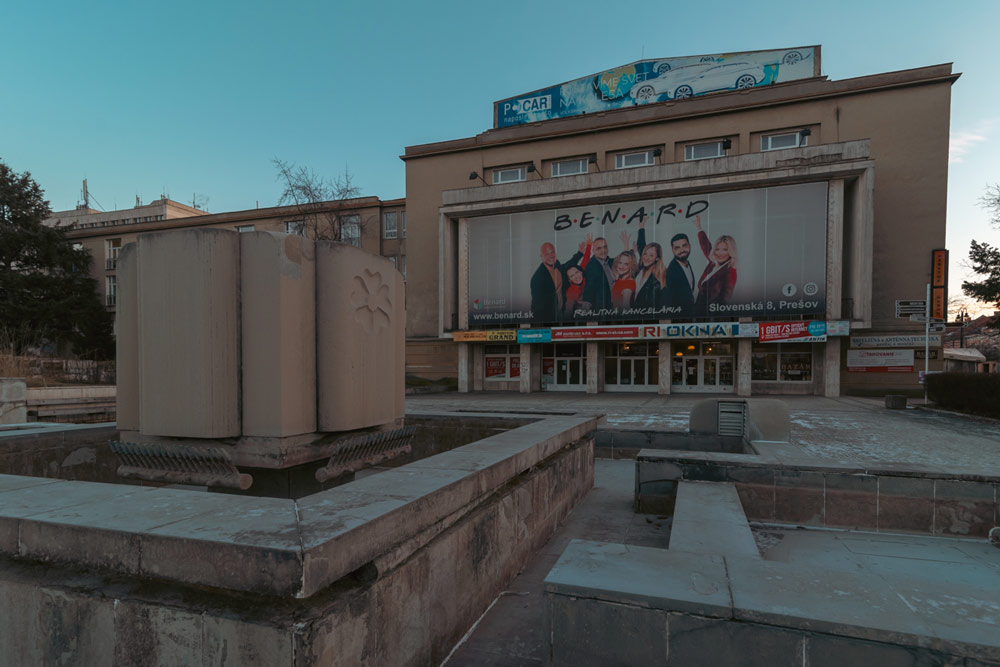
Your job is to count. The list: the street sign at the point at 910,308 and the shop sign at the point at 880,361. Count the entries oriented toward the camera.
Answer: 2

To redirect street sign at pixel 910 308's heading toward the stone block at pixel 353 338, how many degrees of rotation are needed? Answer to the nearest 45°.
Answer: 0° — it already faces it

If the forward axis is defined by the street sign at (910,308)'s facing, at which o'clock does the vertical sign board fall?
The vertical sign board is roughly at 8 o'clock from the street sign.

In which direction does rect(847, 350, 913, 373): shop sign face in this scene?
toward the camera

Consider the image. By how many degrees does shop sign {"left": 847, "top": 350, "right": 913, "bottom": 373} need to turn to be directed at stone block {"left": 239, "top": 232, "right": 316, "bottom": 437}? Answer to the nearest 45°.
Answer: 0° — it already faces it

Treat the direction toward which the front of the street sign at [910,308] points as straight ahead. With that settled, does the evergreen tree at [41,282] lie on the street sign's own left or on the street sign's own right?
on the street sign's own right

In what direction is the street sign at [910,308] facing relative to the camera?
toward the camera

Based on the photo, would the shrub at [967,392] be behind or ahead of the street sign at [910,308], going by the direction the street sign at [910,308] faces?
ahead

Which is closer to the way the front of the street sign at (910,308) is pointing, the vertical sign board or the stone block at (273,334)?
the stone block

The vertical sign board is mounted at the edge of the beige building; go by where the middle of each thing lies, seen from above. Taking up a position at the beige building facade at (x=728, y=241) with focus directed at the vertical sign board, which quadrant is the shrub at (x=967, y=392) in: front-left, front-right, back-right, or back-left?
front-right

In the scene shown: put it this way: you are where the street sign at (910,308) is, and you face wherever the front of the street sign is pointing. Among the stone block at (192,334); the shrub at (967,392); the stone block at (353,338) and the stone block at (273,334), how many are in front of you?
4

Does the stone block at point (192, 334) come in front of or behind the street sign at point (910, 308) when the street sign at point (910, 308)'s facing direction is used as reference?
in front

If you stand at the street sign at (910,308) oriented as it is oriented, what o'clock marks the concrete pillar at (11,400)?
The concrete pillar is roughly at 1 o'clock from the street sign.
